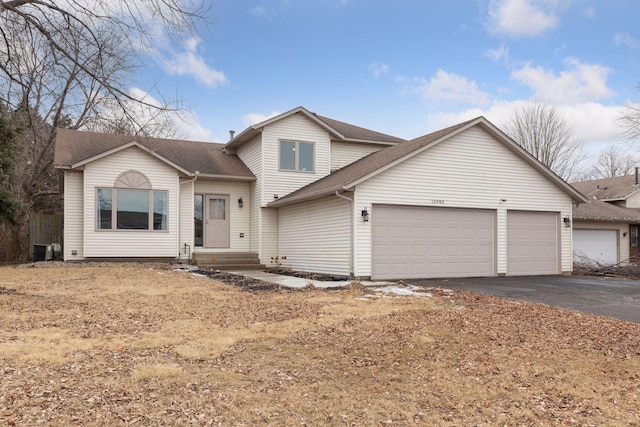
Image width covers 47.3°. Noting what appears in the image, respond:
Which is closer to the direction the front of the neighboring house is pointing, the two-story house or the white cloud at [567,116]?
the two-story house

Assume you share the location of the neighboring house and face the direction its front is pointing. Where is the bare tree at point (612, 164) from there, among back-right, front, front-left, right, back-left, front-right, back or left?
back

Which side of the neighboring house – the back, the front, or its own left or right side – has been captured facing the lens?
front

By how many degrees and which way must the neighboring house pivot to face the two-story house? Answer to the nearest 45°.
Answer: approximately 45° to its right

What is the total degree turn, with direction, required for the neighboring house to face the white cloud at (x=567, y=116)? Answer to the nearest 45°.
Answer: approximately 180°

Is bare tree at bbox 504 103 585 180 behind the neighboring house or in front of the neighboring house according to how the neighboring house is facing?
behind
